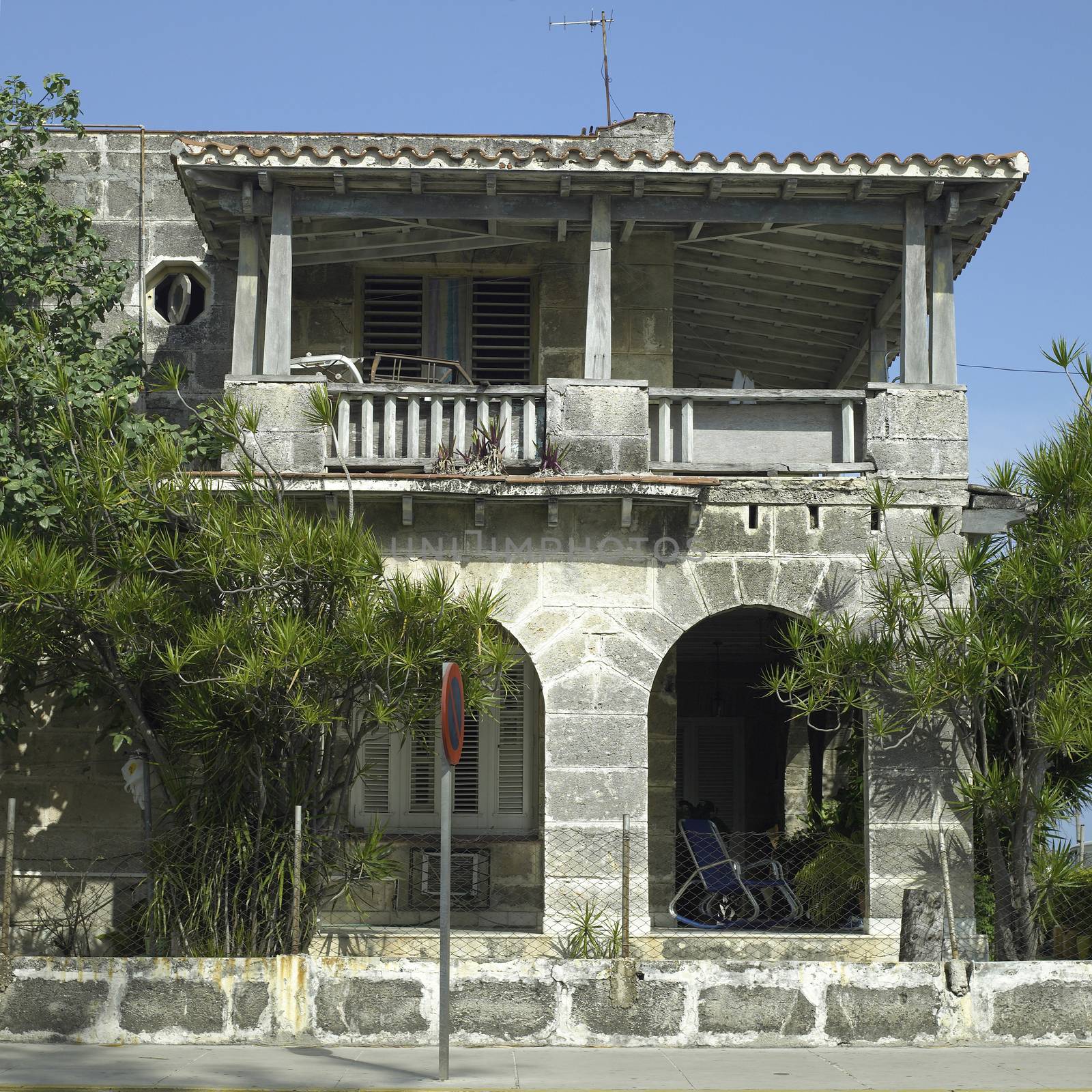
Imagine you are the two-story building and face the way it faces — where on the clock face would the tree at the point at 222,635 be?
The tree is roughly at 2 o'clock from the two-story building.

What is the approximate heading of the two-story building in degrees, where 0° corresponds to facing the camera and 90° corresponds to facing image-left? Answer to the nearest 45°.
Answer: approximately 0°

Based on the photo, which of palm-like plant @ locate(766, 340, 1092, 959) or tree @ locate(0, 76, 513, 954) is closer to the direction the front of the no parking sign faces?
the palm-like plant
